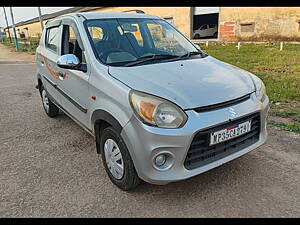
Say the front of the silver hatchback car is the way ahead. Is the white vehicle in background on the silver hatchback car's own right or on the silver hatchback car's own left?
on the silver hatchback car's own left

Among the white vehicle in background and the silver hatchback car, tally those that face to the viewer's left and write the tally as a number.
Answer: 1

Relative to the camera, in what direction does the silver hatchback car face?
facing the viewer and to the right of the viewer

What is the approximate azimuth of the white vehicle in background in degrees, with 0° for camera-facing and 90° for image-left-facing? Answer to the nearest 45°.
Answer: approximately 90°

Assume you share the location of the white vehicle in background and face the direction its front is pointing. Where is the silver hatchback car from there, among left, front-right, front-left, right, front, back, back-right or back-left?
left
